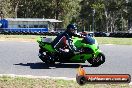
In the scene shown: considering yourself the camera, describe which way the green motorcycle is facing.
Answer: facing to the right of the viewer

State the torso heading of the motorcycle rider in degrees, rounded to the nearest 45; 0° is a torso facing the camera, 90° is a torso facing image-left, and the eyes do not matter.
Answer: approximately 270°
